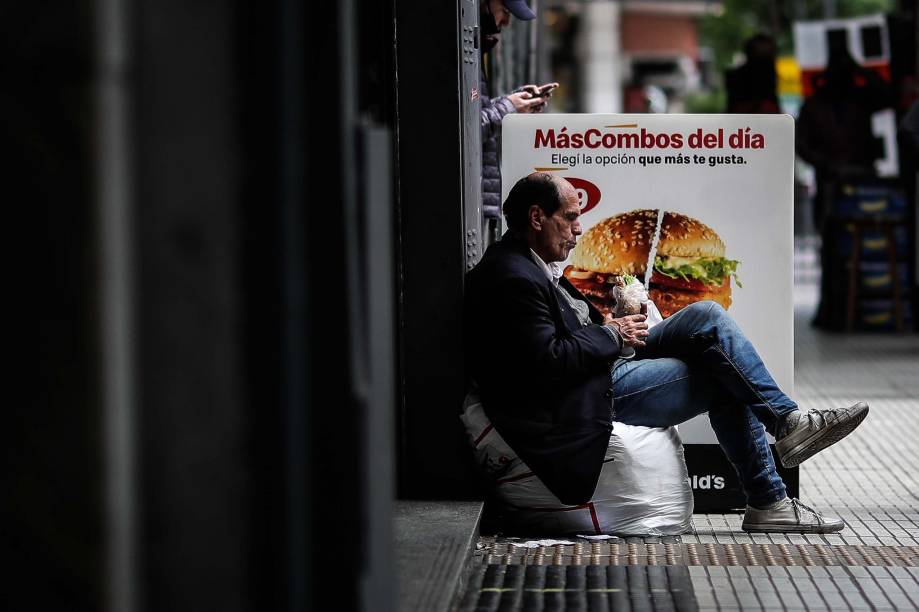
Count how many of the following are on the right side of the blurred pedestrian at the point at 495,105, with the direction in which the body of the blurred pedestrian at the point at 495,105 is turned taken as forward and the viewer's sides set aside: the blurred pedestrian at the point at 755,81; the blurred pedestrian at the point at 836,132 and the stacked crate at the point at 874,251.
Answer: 0

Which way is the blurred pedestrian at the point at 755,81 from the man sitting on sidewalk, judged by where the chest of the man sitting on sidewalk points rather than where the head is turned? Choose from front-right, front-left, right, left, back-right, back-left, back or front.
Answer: left

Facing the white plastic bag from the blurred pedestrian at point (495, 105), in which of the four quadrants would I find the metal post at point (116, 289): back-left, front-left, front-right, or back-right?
front-right

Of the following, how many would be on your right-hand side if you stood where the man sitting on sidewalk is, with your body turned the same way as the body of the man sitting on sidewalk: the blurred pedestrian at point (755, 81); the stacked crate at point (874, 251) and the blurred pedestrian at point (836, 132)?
0

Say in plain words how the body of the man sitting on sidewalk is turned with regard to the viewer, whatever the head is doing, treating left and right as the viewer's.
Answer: facing to the right of the viewer

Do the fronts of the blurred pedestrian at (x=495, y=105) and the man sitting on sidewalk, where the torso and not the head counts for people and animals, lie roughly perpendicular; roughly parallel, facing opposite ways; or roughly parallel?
roughly parallel

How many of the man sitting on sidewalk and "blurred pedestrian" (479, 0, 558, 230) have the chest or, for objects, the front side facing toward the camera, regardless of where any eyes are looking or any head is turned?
0

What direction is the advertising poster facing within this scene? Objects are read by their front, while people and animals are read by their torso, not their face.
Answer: toward the camera

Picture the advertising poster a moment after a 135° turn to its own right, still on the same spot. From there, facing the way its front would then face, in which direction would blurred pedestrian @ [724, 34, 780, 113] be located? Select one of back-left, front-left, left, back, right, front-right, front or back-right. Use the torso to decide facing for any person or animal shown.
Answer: front-right

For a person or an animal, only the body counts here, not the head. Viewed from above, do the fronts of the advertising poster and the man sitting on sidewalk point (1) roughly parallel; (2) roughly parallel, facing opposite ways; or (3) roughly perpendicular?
roughly perpendicular

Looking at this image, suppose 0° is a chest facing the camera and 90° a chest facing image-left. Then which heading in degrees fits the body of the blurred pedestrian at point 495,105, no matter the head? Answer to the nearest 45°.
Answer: approximately 270°

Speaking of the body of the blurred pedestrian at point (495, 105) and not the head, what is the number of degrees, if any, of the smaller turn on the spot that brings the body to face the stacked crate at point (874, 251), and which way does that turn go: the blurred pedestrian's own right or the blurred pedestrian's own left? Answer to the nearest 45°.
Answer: approximately 45° to the blurred pedestrian's own left

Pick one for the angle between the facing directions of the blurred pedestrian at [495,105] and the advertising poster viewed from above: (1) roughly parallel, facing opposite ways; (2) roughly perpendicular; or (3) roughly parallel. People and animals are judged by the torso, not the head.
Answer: roughly perpendicular

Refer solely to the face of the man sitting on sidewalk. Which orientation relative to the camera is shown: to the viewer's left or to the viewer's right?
to the viewer's right

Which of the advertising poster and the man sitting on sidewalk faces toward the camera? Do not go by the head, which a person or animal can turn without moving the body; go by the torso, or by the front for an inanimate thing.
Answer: the advertising poster

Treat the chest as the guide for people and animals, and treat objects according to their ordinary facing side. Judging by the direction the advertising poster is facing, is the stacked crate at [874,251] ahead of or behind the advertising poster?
behind

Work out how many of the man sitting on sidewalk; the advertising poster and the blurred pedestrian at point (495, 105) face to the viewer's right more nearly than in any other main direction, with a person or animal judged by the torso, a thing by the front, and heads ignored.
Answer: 2
